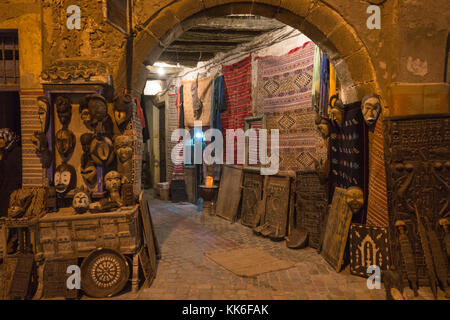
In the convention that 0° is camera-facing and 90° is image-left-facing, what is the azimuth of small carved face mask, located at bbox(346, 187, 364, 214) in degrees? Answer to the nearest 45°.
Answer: approximately 0°

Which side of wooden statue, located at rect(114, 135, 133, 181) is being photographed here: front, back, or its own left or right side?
front

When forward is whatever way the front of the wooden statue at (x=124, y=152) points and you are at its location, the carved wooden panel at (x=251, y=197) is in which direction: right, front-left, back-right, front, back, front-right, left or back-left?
back-left

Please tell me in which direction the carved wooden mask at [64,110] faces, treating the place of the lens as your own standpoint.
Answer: facing the viewer

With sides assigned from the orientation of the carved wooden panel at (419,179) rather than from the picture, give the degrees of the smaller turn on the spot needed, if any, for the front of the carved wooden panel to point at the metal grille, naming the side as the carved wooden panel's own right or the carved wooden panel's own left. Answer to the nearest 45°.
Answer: approximately 45° to the carved wooden panel's own right

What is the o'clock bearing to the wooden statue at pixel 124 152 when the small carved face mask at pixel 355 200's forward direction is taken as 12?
The wooden statue is roughly at 2 o'clock from the small carved face mask.

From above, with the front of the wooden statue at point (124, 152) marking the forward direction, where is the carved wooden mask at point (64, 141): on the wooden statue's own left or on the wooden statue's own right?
on the wooden statue's own right

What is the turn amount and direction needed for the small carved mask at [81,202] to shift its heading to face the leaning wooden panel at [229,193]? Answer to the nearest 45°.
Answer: approximately 135° to its left

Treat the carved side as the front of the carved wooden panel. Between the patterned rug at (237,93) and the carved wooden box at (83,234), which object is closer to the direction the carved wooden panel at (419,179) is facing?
the carved wooden box
